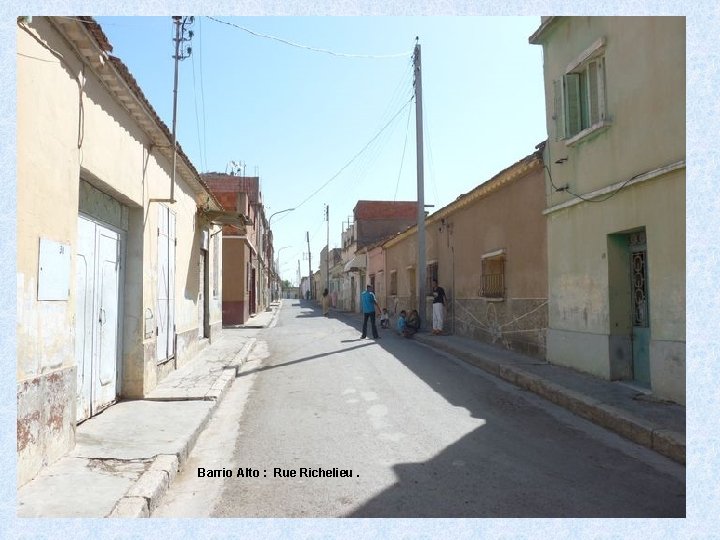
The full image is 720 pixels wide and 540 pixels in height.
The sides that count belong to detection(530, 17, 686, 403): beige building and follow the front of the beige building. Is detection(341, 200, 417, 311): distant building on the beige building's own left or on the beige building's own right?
on the beige building's own right

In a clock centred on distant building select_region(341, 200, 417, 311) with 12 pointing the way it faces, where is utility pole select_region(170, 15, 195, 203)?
The utility pole is roughly at 9 o'clock from the distant building.

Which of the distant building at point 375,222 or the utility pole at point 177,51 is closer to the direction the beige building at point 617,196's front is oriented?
the utility pole

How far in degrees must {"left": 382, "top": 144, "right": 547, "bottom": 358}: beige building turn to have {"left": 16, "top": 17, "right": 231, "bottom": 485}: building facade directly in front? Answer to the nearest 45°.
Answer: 0° — it already faces it

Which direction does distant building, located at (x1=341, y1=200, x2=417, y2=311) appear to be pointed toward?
to the viewer's left

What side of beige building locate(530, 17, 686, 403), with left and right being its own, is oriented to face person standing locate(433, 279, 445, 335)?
right

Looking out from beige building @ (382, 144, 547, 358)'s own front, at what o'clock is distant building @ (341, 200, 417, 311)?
The distant building is roughly at 4 o'clock from the beige building.

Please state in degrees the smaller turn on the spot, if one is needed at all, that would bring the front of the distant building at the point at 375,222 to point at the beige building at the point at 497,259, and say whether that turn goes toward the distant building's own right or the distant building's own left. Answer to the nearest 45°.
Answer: approximately 90° to the distant building's own left

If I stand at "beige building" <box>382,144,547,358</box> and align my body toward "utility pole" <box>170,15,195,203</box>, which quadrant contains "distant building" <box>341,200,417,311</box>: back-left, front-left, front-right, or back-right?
back-right

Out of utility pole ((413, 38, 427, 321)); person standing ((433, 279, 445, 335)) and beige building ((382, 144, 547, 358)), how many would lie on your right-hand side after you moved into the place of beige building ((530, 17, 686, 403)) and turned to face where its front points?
3

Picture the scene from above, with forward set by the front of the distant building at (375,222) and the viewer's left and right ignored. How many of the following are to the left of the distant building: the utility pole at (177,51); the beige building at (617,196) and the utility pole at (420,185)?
3
